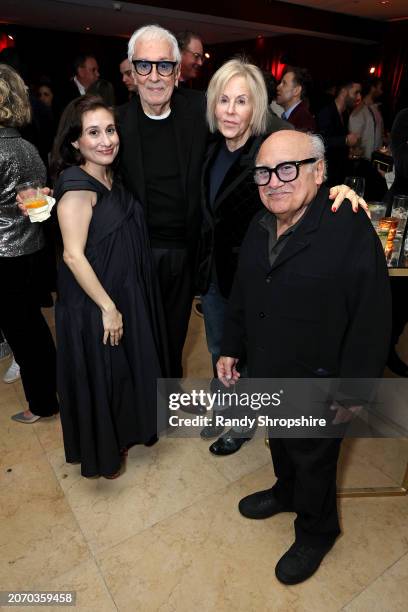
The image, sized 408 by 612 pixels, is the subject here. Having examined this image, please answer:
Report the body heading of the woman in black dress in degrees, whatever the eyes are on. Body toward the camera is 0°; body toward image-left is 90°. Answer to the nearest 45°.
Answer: approximately 315°

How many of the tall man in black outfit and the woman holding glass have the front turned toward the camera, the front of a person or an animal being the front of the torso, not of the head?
1

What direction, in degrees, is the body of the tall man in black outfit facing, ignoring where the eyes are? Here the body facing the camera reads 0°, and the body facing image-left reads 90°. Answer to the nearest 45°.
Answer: approximately 0°

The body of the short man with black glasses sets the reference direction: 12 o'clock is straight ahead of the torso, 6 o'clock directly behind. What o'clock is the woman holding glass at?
The woman holding glass is roughly at 2 o'clock from the short man with black glasses.

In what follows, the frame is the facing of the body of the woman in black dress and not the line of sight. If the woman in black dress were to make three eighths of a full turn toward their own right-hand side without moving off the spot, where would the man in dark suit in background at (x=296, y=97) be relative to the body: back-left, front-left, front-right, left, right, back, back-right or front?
back-right

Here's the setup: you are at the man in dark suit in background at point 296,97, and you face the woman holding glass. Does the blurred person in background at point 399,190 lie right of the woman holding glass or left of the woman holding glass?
left

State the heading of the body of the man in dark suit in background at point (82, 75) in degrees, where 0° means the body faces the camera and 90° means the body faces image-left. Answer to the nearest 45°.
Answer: approximately 315°

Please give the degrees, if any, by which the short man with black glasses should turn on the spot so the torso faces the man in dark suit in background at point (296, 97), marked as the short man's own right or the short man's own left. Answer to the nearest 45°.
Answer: approximately 135° to the short man's own right

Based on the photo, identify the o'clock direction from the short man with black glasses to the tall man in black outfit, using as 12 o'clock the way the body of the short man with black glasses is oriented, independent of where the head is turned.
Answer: The tall man in black outfit is roughly at 3 o'clock from the short man with black glasses.

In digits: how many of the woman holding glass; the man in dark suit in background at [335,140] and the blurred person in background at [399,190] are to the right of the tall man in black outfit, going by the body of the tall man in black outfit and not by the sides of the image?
1

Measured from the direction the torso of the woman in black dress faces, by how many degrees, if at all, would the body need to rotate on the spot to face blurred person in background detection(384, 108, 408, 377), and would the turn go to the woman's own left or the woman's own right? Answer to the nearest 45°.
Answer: approximately 45° to the woman's own left
